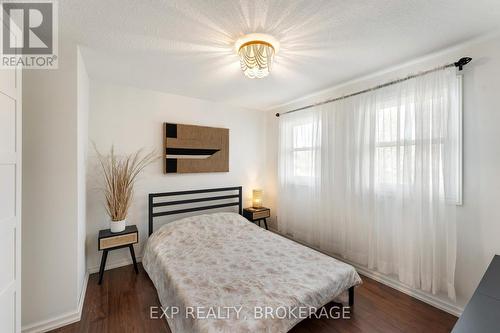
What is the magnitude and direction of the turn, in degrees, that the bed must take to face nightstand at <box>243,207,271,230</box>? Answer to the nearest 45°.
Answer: approximately 135° to its left

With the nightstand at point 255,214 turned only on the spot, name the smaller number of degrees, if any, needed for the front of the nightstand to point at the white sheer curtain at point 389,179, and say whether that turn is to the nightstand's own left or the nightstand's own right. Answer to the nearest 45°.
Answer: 0° — it already faces it

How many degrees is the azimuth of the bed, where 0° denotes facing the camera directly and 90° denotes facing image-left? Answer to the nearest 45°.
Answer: approximately 315°

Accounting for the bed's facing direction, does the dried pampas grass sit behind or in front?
behind

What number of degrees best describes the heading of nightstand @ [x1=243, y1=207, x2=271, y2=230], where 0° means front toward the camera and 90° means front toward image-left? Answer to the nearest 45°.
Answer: approximately 315°

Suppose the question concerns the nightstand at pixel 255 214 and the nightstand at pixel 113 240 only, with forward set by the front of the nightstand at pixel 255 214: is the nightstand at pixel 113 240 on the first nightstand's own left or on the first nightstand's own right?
on the first nightstand's own right
